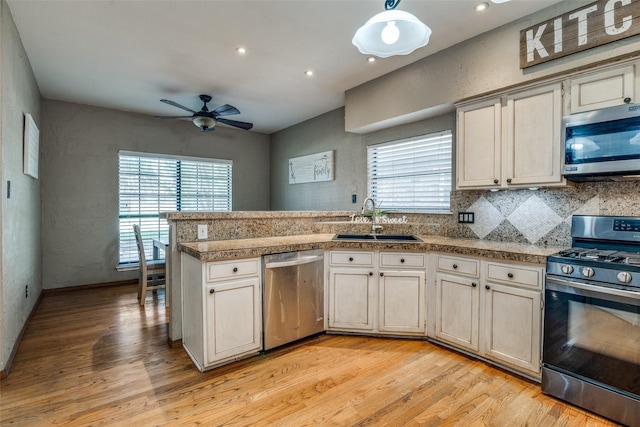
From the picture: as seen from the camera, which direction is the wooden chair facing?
to the viewer's right

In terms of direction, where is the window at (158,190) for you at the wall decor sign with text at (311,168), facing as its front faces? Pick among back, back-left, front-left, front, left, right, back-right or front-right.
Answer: front-right

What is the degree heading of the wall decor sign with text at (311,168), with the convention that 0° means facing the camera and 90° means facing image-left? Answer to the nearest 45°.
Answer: approximately 45°

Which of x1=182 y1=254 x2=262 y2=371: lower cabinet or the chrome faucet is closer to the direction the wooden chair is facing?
the chrome faucet

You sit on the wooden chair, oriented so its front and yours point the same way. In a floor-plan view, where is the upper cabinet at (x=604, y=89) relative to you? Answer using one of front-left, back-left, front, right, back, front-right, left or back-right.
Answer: front-right

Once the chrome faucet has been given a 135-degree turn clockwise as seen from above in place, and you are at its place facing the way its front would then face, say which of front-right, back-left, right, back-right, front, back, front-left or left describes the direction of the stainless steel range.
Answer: back-right

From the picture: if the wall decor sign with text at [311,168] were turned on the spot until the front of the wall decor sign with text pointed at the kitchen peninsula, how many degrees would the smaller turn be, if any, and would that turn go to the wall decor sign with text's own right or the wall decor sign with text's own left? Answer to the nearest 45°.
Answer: approximately 45° to the wall decor sign with text's own left

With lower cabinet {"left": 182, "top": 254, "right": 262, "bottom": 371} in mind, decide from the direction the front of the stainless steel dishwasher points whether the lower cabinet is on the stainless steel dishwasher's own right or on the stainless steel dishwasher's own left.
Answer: on the stainless steel dishwasher's own right

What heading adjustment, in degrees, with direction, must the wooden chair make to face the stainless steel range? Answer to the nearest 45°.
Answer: approximately 45° to its right

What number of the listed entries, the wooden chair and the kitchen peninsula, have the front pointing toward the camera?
1

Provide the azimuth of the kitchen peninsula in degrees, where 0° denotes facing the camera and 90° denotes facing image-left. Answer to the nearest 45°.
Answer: approximately 0°
